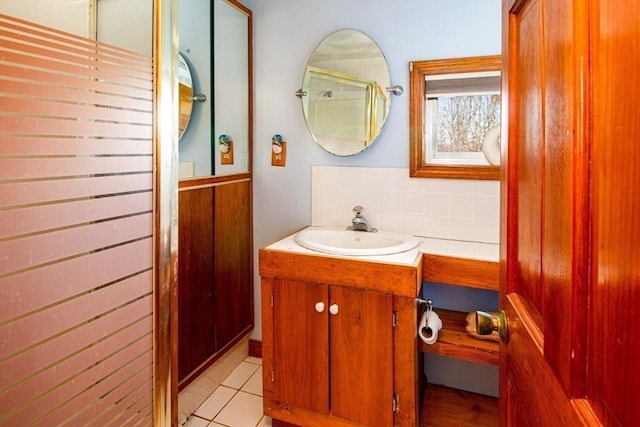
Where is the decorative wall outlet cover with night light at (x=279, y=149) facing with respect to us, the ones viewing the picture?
facing the viewer

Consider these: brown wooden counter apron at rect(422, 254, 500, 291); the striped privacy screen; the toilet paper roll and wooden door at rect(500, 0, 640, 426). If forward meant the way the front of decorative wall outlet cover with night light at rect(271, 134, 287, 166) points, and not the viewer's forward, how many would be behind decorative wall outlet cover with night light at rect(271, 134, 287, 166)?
0

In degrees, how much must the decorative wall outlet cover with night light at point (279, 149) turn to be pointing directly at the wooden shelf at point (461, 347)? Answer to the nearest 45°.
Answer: approximately 45° to its left

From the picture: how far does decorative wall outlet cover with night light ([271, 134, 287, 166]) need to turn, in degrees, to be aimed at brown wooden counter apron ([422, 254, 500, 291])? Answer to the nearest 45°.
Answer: approximately 45° to its left

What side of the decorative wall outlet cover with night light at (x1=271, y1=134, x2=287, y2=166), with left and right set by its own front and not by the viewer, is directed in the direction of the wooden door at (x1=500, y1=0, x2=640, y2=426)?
front

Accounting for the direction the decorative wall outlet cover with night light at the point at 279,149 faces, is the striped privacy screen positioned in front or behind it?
in front

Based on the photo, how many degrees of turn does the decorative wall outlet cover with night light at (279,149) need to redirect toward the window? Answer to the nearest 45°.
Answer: approximately 45° to its left
